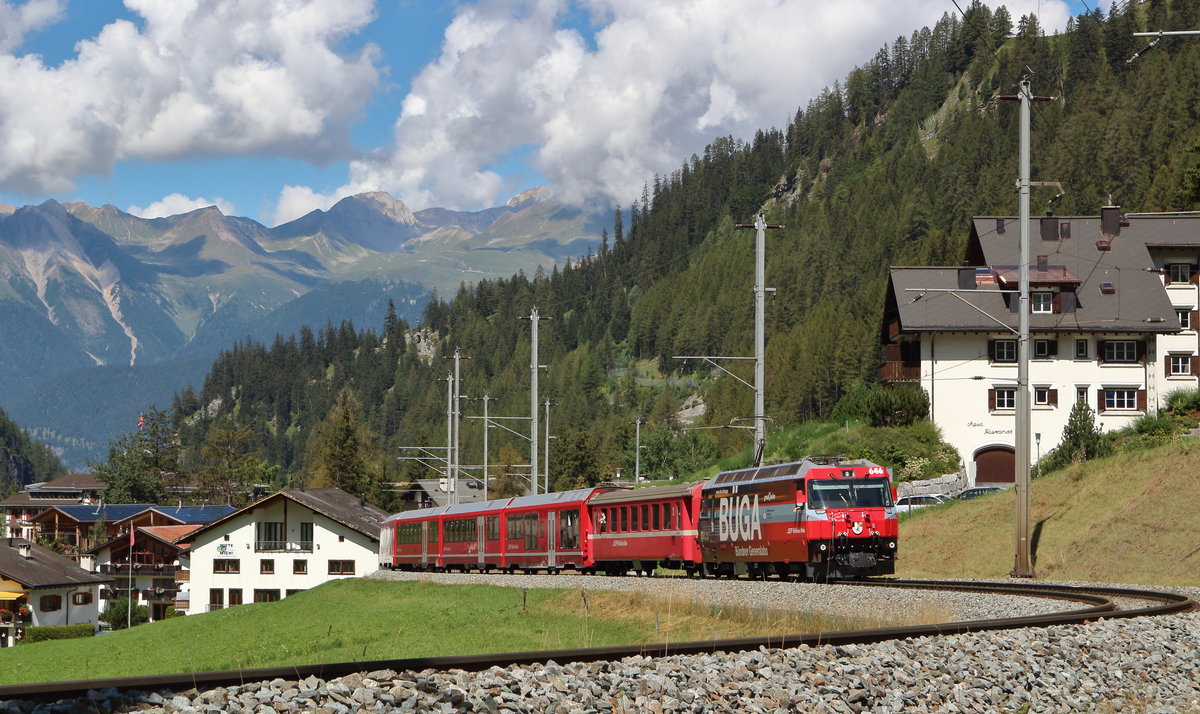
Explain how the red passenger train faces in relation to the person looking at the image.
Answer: facing the viewer and to the right of the viewer
